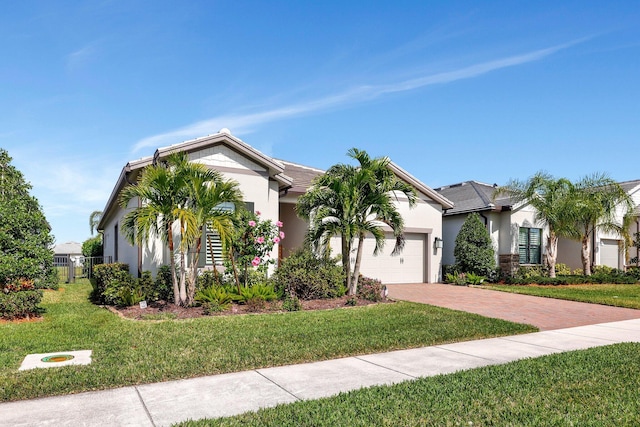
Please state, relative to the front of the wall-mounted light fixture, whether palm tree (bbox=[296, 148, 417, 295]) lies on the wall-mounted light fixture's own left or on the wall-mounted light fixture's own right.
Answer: on the wall-mounted light fixture's own right

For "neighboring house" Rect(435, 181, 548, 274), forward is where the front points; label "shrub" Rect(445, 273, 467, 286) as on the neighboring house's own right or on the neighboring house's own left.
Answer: on the neighboring house's own right

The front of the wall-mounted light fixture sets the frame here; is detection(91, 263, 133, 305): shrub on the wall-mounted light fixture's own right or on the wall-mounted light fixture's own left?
on the wall-mounted light fixture's own right

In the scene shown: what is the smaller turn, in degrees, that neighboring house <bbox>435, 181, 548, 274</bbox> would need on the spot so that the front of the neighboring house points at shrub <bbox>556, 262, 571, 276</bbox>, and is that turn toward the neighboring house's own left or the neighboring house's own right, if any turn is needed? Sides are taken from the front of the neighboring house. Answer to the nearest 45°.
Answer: approximately 90° to the neighboring house's own left

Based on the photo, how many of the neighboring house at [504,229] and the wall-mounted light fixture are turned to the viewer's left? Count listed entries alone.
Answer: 0

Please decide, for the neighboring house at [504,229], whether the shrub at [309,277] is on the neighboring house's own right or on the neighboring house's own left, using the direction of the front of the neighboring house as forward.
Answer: on the neighboring house's own right

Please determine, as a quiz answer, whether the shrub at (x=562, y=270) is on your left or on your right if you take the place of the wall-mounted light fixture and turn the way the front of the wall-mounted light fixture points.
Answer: on your left

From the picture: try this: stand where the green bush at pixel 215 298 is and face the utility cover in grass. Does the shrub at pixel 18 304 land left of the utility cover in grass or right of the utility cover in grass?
right

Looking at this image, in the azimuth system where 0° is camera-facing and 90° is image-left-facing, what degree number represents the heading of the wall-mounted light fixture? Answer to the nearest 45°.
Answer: approximately 315°

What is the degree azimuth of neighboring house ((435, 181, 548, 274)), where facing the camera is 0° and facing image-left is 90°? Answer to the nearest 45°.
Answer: approximately 315°
